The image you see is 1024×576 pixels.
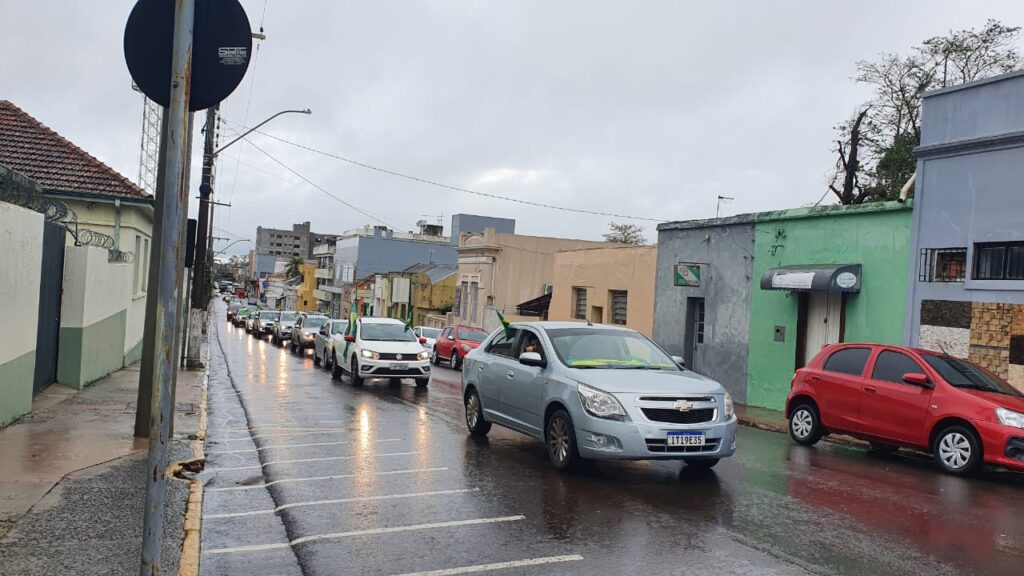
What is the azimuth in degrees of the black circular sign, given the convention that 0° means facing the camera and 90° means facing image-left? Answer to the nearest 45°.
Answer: approximately 180°

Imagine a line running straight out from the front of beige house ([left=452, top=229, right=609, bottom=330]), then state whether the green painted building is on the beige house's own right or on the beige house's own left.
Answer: on the beige house's own left

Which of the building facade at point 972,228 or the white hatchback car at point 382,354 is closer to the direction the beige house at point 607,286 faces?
the white hatchback car

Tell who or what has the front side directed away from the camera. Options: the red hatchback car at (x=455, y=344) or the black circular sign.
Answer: the black circular sign

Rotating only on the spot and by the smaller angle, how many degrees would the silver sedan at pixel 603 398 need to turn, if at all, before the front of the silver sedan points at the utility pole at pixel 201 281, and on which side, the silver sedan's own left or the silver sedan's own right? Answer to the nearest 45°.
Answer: approximately 180°

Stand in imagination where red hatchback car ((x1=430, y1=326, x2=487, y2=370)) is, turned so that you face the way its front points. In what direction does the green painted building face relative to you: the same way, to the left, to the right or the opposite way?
to the right

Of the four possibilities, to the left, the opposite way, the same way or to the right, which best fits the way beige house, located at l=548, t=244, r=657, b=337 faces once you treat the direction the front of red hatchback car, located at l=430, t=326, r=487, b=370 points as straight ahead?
to the right

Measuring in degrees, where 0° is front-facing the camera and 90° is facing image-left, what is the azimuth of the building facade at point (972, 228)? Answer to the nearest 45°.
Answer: approximately 45°

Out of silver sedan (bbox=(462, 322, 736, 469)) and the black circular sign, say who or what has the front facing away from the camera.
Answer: the black circular sign

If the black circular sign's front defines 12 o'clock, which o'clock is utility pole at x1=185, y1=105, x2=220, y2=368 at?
The utility pole is roughly at 12 o'clock from the black circular sign.

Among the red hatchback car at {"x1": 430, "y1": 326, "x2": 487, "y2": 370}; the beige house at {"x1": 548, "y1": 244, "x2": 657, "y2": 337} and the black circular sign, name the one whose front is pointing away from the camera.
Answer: the black circular sign

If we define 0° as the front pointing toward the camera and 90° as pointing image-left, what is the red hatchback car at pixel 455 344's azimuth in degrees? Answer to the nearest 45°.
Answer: approximately 315°

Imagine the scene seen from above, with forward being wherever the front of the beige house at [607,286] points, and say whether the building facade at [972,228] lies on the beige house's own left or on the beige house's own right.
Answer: on the beige house's own left

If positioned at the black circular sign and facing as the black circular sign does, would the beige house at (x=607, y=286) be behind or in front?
in front
